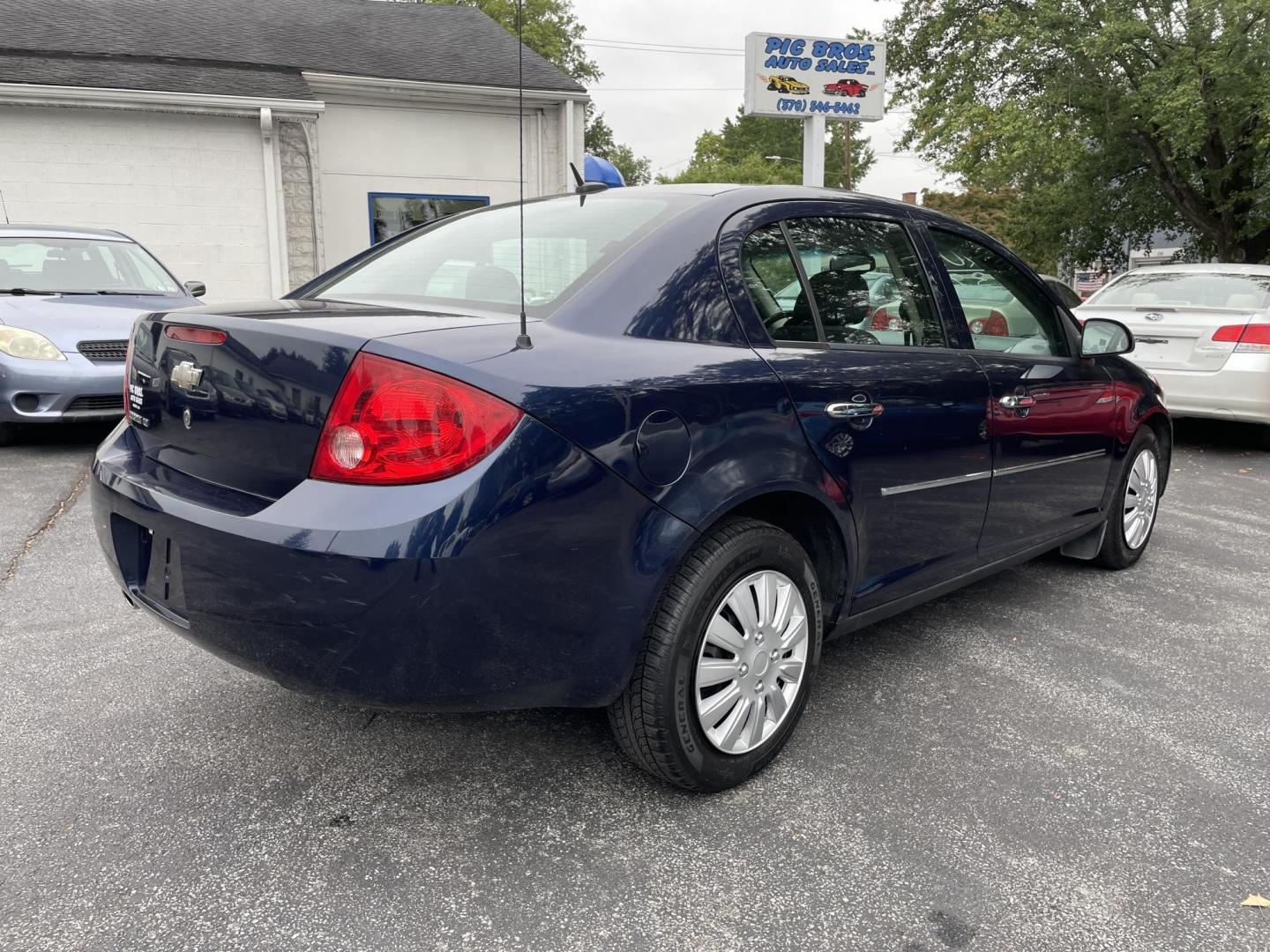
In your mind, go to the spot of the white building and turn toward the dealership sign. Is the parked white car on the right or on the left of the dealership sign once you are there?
right

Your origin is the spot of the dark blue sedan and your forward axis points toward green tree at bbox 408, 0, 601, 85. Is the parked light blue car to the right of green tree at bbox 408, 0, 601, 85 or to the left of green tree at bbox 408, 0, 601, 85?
left

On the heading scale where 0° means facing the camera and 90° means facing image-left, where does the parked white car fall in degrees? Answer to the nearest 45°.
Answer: approximately 225°

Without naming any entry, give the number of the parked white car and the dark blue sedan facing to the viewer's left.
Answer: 0

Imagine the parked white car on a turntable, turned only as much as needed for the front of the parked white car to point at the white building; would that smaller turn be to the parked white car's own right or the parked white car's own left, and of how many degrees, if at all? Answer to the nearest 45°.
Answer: approximately 135° to the parked white car's own left

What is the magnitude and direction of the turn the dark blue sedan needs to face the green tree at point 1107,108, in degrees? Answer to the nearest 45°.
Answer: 0° — it already faces it

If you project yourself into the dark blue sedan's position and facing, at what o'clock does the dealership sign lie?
The dealership sign is roughly at 11 o'clock from the dark blue sedan.

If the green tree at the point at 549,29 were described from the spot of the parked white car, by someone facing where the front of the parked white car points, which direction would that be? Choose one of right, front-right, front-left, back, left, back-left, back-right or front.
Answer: left

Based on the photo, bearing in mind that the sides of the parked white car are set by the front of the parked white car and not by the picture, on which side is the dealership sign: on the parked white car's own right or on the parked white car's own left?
on the parked white car's own left

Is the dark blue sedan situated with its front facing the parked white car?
yes

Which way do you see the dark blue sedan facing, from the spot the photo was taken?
facing away from the viewer and to the right of the viewer

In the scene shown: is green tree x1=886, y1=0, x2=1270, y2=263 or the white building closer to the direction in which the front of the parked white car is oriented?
the green tree

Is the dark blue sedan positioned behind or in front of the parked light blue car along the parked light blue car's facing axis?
in front

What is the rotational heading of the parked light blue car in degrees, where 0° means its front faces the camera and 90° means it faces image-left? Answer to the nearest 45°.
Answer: approximately 315°
